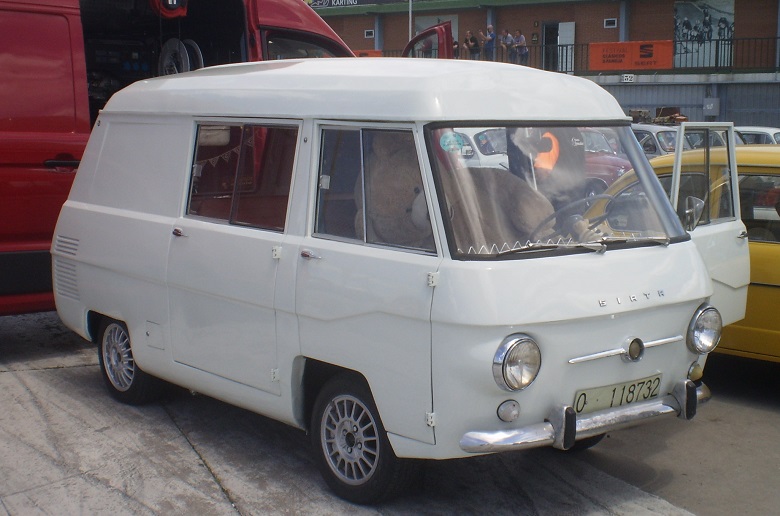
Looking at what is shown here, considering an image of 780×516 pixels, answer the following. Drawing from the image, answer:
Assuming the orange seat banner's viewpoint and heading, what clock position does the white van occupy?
The white van is roughly at 12 o'clock from the orange seat banner.

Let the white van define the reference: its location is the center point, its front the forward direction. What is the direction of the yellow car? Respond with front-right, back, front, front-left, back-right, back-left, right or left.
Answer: left

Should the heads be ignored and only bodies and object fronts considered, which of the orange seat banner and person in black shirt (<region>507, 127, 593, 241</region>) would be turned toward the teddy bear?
the orange seat banner

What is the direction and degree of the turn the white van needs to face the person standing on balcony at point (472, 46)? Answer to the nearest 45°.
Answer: approximately 135° to its left

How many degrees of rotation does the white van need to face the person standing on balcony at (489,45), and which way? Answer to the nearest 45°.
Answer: approximately 135° to its left

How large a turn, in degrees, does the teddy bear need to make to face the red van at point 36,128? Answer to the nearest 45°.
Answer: approximately 180°

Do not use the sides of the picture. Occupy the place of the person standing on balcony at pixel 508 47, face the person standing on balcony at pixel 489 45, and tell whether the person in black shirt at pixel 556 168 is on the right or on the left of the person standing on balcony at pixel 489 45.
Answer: left

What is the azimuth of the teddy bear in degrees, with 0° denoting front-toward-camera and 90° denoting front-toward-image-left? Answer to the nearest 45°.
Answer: approximately 315°

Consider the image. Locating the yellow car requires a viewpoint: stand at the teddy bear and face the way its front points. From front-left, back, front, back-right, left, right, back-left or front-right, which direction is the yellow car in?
left
